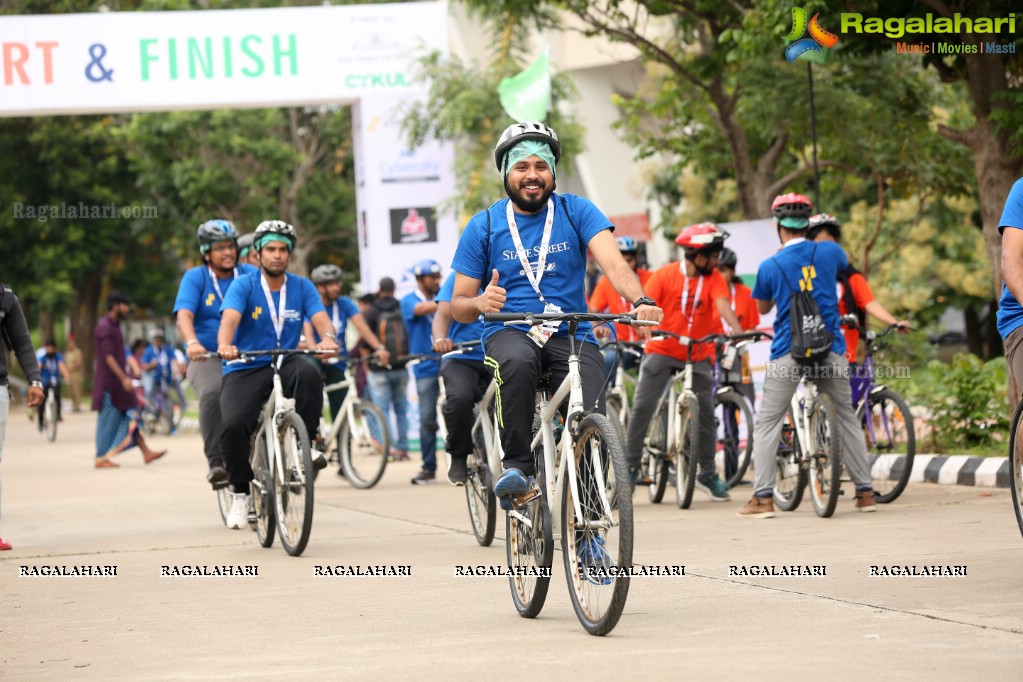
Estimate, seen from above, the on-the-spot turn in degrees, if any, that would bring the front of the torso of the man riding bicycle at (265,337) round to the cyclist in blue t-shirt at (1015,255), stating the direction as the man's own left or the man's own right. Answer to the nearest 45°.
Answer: approximately 45° to the man's own left

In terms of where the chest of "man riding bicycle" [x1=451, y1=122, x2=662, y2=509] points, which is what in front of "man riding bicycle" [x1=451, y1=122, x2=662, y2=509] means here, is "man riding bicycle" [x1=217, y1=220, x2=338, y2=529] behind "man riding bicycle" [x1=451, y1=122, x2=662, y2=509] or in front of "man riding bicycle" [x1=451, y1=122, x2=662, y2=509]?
behind

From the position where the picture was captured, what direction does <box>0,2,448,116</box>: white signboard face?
facing the viewer

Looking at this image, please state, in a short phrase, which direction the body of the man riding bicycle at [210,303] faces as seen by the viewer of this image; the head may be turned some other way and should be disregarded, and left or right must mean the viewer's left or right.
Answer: facing the viewer and to the right of the viewer

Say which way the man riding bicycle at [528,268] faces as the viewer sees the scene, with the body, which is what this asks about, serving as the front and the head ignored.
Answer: toward the camera

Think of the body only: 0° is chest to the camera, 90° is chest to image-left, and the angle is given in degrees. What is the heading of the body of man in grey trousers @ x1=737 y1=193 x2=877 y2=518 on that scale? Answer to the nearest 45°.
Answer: approximately 180°

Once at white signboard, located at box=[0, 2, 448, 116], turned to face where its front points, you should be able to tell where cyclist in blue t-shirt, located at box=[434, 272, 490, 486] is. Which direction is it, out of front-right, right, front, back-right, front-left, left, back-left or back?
front

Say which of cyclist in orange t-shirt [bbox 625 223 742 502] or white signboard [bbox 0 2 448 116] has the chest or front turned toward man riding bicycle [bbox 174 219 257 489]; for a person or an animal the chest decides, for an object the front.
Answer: the white signboard

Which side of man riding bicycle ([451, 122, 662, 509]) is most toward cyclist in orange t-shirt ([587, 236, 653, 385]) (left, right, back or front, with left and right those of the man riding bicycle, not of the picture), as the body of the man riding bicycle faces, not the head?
back
